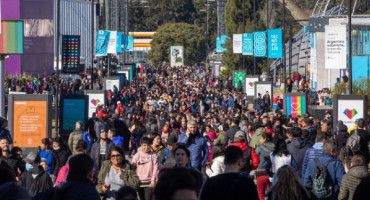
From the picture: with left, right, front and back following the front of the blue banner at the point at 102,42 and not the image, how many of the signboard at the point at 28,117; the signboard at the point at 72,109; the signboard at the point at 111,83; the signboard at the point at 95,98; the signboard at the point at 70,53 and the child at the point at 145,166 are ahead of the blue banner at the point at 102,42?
5

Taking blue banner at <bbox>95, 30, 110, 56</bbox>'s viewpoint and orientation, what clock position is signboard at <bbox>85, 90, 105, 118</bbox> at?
The signboard is roughly at 12 o'clock from the blue banner.

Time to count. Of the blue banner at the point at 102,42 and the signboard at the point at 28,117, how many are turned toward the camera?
2

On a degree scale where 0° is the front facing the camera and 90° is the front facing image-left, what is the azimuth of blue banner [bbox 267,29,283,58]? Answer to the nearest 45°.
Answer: approximately 0°

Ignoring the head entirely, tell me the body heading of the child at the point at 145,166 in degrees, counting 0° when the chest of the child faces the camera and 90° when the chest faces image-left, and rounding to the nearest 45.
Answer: approximately 0°
